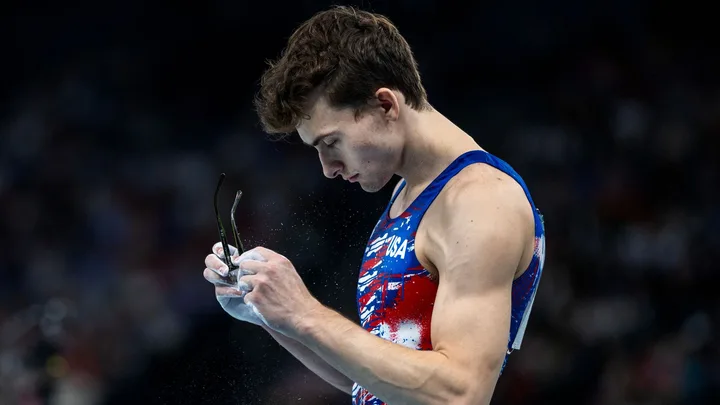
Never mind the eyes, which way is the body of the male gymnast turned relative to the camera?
to the viewer's left

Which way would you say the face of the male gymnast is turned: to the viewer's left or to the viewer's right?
to the viewer's left
